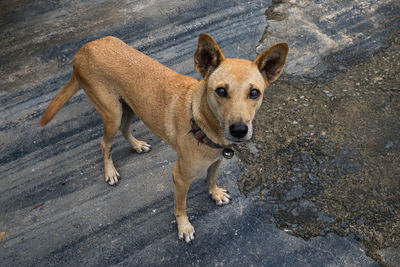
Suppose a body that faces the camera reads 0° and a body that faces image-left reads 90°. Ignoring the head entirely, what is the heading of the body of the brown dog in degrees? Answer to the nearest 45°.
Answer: approximately 315°
